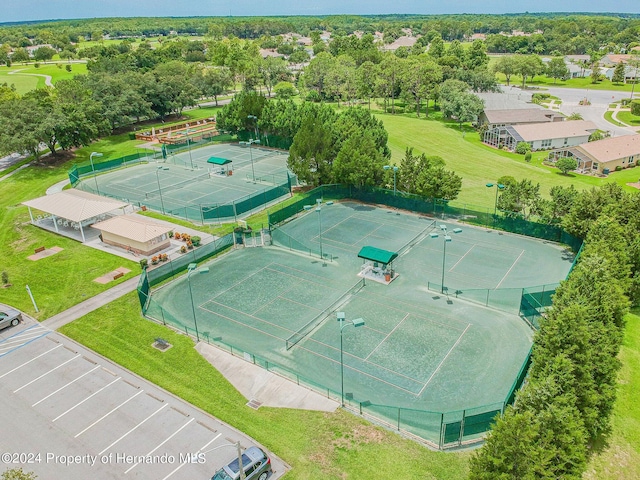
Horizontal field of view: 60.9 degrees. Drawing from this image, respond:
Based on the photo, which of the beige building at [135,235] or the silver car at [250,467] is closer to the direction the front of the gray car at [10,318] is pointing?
the beige building

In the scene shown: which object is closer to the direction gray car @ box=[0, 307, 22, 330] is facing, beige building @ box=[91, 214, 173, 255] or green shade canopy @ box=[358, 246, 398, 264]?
the beige building

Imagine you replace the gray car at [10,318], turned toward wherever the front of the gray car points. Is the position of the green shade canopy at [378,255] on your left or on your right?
on your right

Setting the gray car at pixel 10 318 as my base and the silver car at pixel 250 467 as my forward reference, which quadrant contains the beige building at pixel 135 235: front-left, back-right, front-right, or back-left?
back-left

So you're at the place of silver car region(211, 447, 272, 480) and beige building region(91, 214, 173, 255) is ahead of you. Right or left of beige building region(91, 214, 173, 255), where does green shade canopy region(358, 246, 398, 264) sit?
right

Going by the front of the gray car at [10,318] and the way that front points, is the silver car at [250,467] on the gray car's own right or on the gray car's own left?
on the gray car's own right

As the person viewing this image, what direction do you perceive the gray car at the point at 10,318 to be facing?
facing away from the viewer and to the right of the viewer

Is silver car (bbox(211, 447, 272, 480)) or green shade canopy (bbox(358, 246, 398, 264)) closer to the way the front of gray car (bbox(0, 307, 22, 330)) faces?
the green shade canopy
